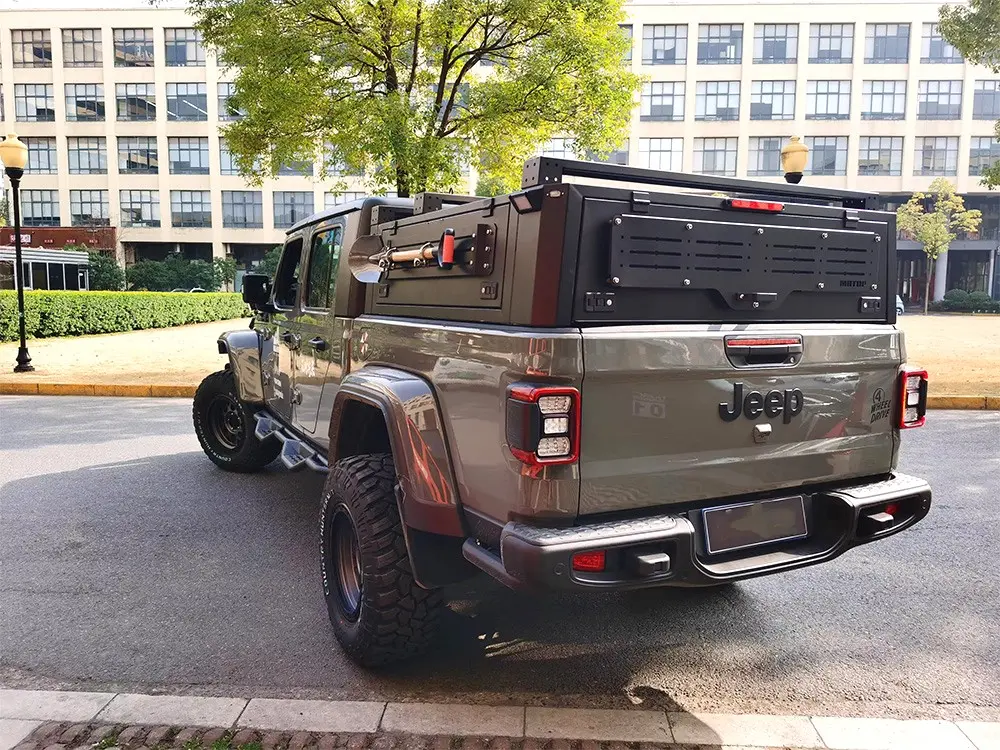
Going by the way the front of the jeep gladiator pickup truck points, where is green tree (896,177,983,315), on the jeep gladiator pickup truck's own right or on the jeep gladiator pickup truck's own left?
on the jeep gladiator pickup truck's own right

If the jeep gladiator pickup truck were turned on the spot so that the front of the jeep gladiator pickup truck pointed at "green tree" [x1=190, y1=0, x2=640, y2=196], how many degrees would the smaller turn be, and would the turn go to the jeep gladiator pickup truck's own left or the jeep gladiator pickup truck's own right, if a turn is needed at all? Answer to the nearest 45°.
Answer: approximately 45° to the jeep gladiator pickup truck's own right

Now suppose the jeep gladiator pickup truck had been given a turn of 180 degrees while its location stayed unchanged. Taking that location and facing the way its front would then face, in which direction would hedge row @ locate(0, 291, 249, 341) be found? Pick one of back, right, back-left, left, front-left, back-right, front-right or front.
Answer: back

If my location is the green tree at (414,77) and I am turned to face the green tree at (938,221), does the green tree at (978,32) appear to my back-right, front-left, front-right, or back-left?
front-right

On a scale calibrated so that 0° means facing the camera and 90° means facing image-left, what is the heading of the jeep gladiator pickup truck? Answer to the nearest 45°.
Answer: approximately 135°

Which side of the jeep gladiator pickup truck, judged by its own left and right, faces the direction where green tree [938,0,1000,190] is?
right
